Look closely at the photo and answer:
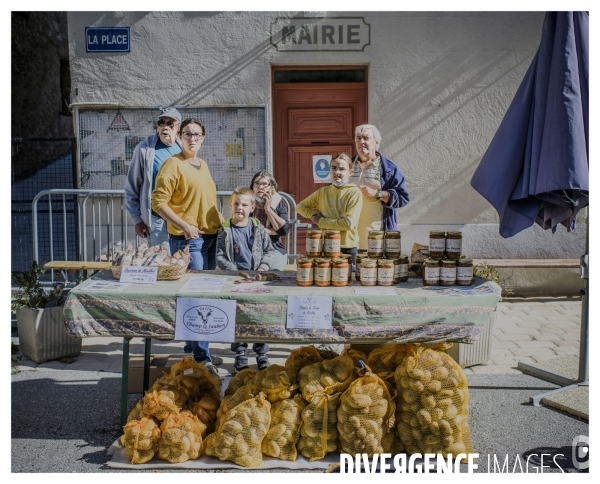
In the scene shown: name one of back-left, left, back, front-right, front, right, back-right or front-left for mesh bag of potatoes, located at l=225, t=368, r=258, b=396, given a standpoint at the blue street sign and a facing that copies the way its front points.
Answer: front

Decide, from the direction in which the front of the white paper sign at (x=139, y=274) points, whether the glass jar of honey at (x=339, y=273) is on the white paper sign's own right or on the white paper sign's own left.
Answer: on the white paper sign's own left

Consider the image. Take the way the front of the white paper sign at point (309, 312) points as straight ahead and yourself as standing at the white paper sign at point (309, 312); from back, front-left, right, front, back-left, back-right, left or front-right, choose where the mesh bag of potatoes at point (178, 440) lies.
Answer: right

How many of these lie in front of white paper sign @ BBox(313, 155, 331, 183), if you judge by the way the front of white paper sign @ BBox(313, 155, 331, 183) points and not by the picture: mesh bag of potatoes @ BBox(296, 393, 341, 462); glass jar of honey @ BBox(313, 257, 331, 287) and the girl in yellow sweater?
3

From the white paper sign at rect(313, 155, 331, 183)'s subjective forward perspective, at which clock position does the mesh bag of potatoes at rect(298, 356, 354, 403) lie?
The mesh bag of potatoes is roughly at 12 o'clock from the white paper sign.

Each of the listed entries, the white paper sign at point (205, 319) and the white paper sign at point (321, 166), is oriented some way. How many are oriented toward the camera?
2

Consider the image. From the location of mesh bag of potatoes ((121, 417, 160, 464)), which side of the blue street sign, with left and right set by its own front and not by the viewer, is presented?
front

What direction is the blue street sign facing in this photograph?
toward the camera

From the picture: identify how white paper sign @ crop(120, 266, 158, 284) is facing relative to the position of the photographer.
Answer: facing the viewer

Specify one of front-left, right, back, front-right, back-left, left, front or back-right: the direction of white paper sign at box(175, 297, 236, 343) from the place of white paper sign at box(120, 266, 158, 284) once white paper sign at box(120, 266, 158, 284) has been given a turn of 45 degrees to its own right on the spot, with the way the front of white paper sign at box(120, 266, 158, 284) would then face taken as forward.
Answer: left

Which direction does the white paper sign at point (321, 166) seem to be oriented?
toward the camera

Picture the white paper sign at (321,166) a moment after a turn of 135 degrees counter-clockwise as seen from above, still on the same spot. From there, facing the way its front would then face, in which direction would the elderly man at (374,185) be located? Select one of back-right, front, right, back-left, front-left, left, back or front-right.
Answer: back-right
